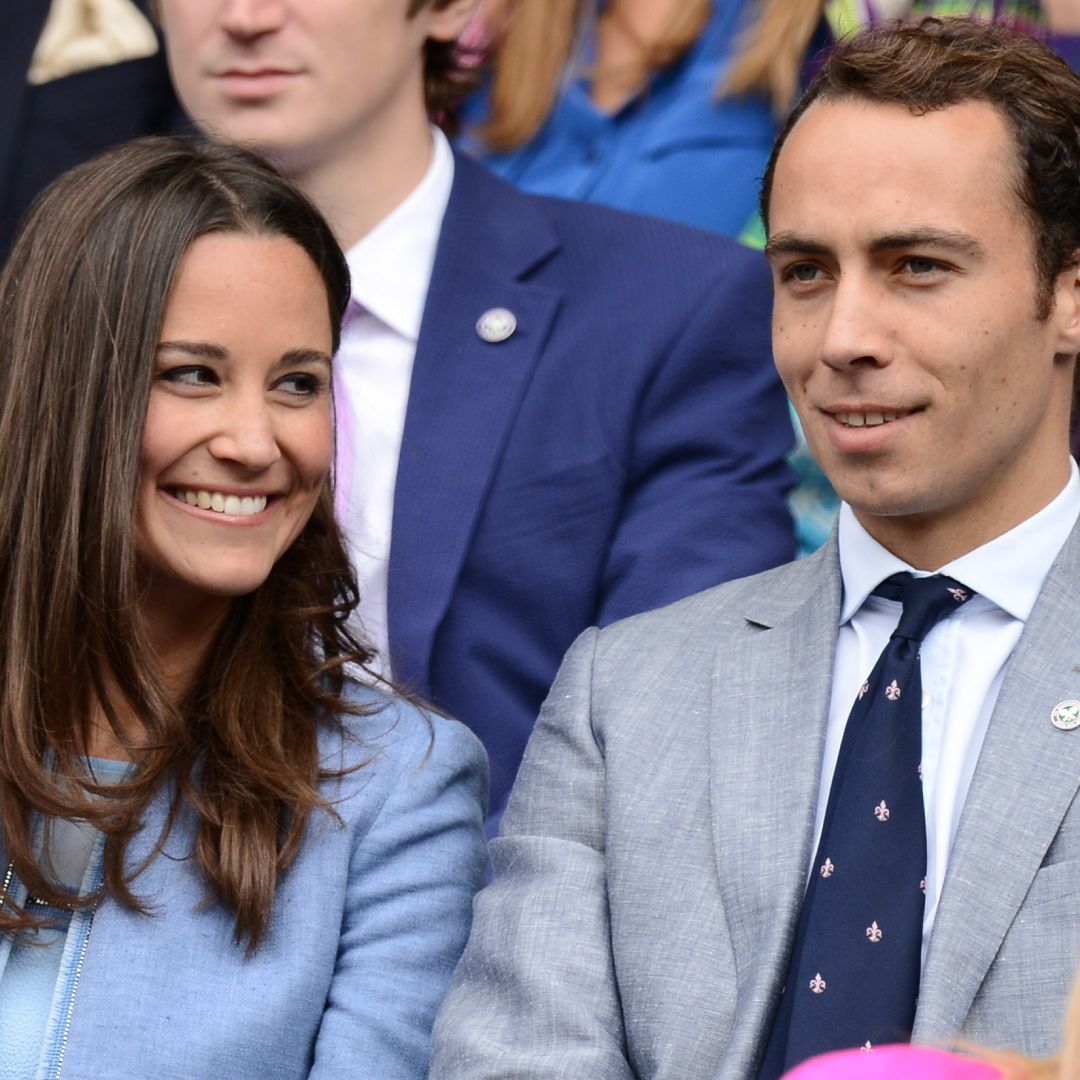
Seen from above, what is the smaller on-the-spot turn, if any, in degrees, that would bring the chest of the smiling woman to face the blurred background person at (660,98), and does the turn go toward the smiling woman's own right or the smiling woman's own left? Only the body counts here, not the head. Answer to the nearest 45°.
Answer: approximately 180°

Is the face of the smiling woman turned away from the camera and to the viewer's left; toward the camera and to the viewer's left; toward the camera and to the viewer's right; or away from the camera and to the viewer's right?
toward the camera and to the viewer's right

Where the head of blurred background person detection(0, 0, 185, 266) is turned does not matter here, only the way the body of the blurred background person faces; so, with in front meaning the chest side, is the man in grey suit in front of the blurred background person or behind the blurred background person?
in front

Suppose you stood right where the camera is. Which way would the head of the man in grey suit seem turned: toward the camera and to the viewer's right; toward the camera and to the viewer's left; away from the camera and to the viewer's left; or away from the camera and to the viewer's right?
toward the camera and to the viewer's left

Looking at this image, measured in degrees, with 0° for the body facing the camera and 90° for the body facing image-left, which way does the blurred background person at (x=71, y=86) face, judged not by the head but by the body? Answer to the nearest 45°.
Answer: approximately 0°

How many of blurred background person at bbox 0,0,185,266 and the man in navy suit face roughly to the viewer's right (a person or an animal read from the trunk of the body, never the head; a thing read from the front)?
0

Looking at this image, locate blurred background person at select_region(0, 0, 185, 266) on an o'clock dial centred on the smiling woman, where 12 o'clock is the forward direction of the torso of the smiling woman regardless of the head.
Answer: The blurred background person is roughly at 4 o'clock from the smiling woman.

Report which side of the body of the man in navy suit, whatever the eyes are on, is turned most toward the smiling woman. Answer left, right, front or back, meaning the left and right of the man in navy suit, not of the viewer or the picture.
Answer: front

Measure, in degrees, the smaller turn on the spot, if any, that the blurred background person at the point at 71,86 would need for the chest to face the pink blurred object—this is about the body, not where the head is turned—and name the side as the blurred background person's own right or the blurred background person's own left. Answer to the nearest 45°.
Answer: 0° — they already face it

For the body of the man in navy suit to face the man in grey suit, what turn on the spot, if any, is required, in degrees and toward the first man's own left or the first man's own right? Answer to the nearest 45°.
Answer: approximately 90° to the first man's own left

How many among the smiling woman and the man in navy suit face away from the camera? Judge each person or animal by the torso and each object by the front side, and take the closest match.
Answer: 0

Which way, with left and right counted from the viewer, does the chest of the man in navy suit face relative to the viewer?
facing the viewer and to the left of the viewer

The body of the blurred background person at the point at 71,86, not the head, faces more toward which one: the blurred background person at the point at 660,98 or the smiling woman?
the smiling woman

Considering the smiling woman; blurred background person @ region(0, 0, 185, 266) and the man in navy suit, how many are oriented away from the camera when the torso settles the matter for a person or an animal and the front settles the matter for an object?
0

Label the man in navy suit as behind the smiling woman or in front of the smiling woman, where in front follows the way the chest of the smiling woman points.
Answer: behind
